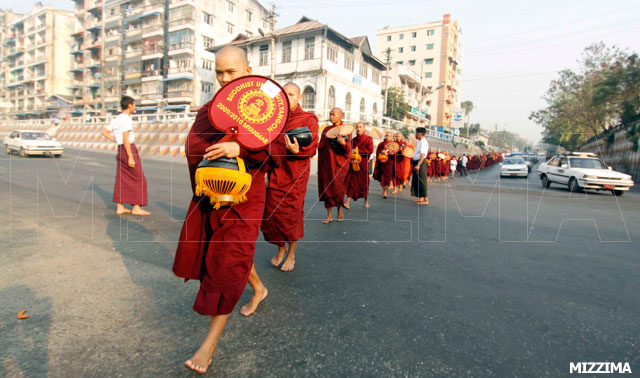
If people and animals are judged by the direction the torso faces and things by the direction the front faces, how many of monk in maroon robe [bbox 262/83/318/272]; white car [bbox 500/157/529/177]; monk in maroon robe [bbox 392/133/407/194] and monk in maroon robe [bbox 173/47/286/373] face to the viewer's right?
0

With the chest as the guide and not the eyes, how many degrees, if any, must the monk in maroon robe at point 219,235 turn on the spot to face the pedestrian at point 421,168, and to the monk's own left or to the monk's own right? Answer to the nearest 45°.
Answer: approximately 180°

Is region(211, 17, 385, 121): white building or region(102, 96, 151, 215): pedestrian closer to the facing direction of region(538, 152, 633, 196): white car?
the pedestrian

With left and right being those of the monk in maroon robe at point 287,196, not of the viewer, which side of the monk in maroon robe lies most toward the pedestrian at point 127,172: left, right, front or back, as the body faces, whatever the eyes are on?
right

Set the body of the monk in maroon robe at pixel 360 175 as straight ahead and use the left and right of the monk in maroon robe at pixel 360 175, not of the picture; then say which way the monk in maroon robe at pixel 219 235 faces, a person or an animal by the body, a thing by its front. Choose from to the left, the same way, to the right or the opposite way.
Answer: the same way

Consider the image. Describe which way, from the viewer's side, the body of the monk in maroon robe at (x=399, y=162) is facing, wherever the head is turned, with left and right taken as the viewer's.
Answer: facing the viewer and to the left of the viewer

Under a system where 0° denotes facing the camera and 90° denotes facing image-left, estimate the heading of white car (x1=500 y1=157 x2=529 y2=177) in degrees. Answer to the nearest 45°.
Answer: approximately 0°

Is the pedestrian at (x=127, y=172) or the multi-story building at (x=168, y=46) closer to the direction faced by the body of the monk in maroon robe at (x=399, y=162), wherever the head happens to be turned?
the pedestrian

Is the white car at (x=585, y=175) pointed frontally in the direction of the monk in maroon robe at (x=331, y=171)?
no

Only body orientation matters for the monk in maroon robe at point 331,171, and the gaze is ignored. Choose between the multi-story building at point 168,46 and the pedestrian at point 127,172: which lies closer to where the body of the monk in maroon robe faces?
the pedestrian

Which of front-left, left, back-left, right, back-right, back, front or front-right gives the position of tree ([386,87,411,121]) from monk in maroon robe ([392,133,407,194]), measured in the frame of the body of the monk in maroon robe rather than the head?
back-right

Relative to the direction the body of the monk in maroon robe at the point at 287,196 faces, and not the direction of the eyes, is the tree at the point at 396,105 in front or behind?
behind

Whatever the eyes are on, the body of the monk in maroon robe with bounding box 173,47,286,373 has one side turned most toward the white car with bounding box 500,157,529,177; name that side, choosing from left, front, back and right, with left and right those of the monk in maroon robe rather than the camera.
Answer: back

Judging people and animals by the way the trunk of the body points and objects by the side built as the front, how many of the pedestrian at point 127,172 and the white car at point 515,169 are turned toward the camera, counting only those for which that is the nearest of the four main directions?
1

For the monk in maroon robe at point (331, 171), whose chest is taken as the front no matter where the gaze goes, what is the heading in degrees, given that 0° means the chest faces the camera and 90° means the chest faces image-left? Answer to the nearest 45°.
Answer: approximately 45°
